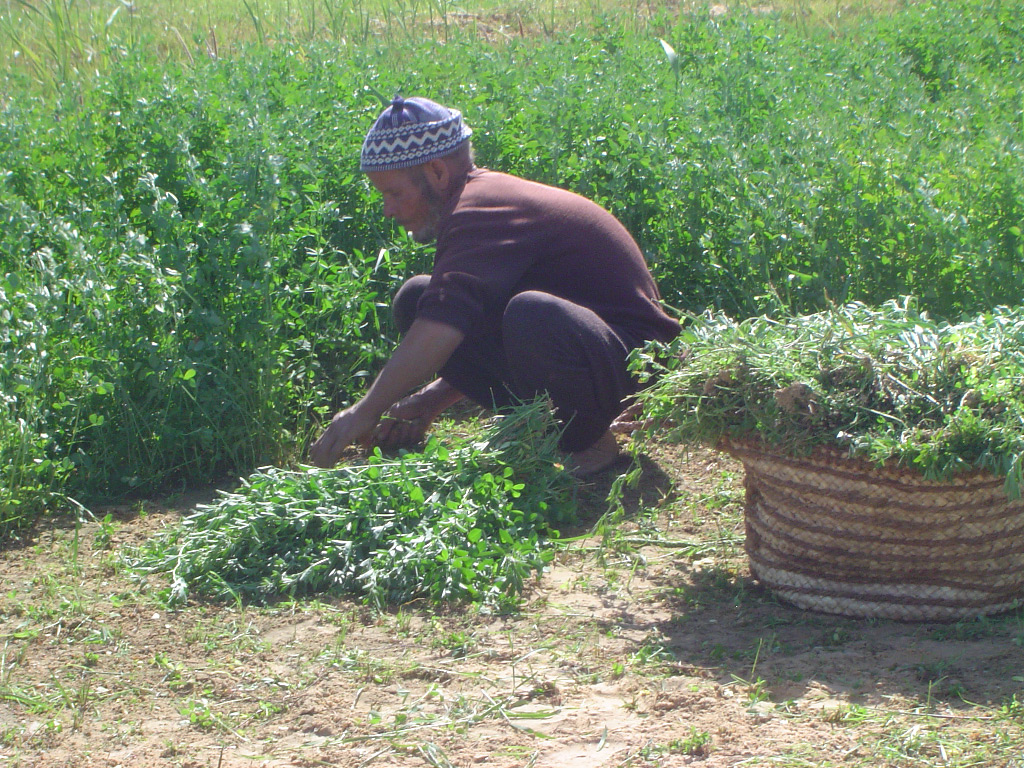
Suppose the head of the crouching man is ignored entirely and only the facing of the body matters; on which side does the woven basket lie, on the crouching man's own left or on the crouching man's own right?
on the crouching man's own left

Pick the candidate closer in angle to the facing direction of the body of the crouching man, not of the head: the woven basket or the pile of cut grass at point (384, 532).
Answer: the pile of cut grass

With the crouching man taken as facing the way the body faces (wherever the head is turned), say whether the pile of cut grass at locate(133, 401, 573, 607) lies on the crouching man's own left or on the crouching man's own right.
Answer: on the crouching man's own left

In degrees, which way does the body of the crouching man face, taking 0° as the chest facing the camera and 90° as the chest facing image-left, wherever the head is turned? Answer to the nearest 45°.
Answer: approximately 90°

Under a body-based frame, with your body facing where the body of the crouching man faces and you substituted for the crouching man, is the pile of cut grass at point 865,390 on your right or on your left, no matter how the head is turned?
on your left
